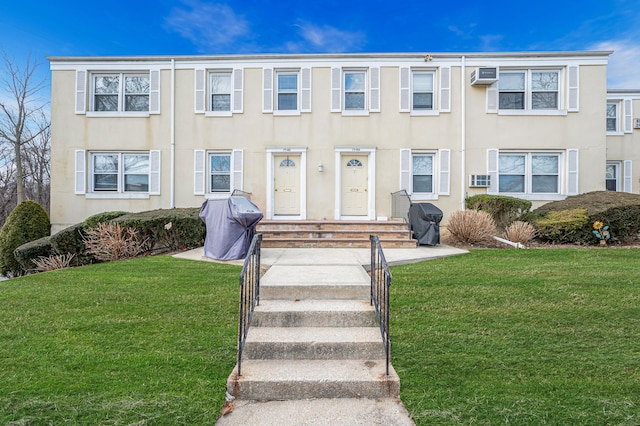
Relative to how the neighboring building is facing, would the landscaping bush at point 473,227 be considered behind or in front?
in front

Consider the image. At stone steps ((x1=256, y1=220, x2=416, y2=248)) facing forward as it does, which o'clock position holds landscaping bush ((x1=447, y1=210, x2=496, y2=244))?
The landscaping bush is roughly at 9 o'clock from the stone steps.

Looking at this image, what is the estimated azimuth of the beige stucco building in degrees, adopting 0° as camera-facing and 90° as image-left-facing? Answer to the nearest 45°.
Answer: approximately 0°

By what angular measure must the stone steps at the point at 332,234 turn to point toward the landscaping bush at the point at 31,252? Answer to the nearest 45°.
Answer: approximately 90° to its right

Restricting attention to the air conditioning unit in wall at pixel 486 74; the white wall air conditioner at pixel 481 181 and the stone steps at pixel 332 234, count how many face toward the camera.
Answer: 3
